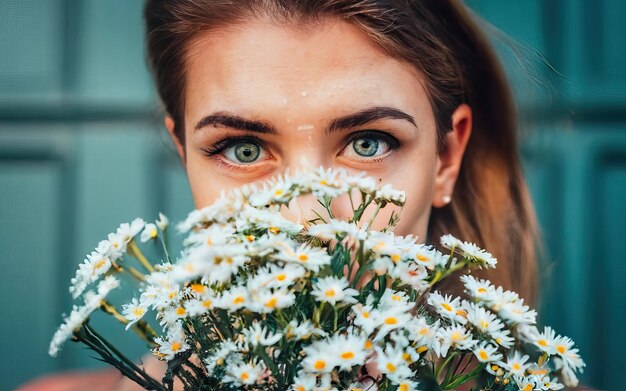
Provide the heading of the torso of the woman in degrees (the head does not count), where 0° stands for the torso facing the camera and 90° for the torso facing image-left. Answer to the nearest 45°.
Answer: approximately 0°
